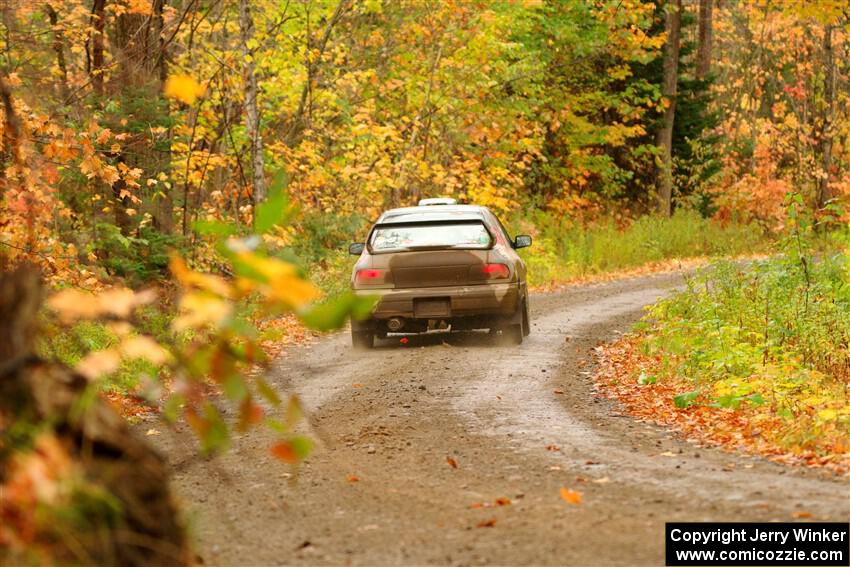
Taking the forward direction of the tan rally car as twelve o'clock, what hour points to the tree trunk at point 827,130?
The tree trunk is roughly at 1 o'clock from the tan rally car.

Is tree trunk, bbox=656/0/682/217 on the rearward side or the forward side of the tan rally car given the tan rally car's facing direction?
on the forward side

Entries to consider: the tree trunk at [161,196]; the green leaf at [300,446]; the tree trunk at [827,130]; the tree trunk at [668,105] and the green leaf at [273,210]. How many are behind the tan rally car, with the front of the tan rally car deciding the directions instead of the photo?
2

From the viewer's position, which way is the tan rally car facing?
facing away from the viewer

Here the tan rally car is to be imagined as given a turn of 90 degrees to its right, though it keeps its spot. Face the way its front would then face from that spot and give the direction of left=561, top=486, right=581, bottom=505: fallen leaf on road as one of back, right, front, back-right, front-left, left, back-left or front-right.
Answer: right

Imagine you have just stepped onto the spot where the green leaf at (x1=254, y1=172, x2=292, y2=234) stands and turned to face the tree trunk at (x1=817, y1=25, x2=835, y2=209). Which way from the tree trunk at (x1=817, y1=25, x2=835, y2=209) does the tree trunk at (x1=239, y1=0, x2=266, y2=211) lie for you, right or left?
left

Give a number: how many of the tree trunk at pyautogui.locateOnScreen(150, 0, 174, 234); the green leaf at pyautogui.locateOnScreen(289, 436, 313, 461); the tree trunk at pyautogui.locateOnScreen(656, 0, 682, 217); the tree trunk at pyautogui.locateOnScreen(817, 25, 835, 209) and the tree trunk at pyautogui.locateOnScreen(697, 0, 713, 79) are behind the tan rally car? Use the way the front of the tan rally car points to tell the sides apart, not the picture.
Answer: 1

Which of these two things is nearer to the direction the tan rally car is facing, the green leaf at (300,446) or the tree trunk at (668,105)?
the tree trunk

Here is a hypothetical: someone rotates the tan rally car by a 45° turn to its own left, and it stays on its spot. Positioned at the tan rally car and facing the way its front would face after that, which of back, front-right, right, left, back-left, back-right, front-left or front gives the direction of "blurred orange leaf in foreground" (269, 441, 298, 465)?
back-left

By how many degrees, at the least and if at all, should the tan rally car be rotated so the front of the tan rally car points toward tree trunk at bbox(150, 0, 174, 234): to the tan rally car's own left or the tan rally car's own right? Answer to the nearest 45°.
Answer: approximately 45° to the tan rally car's own left

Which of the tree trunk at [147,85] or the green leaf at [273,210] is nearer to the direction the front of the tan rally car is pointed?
the tree trunk

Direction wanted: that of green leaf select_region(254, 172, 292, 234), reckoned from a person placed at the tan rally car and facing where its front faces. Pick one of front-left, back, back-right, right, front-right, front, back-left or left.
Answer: back

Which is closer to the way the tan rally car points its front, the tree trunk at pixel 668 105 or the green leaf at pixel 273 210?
the tree trunk

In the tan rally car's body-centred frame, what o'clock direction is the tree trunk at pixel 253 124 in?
The tree trunk is roughly at 11 o'clock from the tan rally car.

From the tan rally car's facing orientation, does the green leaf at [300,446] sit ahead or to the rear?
to the rear

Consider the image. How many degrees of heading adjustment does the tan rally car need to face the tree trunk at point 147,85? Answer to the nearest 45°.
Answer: approximately 45° to its left

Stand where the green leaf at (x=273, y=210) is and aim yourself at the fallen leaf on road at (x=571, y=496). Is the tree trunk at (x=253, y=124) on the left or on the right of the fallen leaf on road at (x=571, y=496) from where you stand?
left
